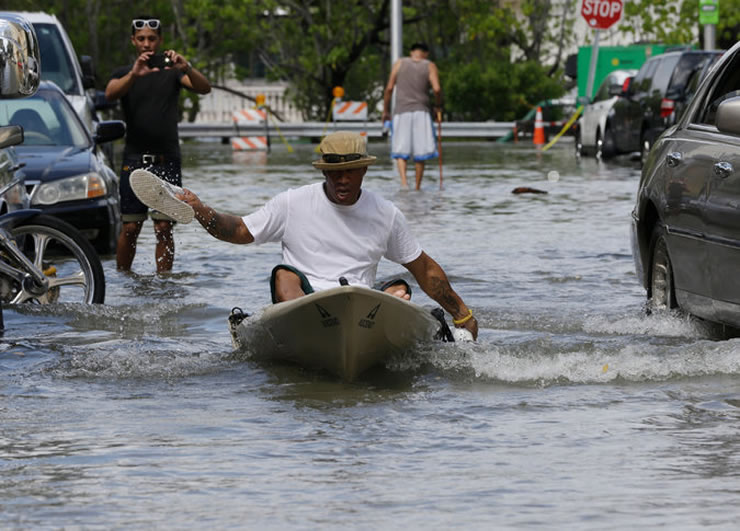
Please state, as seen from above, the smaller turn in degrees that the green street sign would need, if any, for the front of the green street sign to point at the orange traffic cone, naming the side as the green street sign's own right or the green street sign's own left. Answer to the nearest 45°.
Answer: approximately 135° to the green street sign's own right

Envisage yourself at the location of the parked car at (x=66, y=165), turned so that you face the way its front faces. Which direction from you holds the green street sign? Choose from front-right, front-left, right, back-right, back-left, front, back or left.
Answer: back-left

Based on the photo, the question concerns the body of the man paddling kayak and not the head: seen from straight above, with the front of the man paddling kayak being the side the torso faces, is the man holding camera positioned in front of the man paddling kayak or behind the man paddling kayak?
behind

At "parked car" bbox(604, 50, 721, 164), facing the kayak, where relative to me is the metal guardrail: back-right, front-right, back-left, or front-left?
back-right

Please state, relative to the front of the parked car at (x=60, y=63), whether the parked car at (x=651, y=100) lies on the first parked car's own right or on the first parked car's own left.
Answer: on the first parked car's own left

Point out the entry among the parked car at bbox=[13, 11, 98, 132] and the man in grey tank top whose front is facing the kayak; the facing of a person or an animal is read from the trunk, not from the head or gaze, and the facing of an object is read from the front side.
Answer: the parked car

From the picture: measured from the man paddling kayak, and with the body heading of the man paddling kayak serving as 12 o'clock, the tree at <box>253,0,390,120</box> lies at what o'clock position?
The tree is roughly at 6 o'clock from the man paddling kayak.
